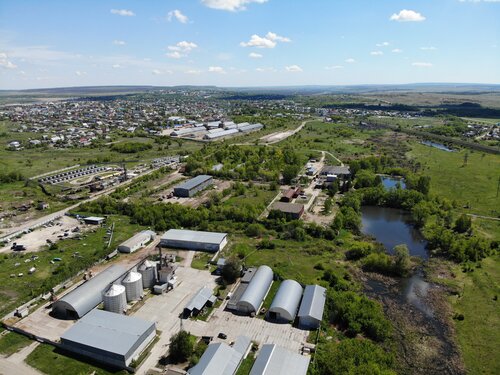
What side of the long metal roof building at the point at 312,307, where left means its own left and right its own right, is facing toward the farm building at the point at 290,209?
back

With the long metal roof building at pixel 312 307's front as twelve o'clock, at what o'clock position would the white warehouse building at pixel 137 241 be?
The white warehouse building is roughly at 4 o'clock from the long metal roof building.

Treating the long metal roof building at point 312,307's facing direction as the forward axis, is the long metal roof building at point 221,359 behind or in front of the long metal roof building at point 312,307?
in front

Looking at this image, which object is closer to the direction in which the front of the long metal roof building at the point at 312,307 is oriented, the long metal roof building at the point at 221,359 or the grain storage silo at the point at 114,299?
the long metal roof building

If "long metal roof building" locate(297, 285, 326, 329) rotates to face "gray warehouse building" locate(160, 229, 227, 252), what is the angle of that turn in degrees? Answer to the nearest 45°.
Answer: approximately 135° to its right

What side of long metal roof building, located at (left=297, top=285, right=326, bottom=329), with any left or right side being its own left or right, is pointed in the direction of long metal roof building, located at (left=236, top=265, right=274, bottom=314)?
right

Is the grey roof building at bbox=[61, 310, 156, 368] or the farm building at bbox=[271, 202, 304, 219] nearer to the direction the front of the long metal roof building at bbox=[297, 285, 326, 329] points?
the grey roof building

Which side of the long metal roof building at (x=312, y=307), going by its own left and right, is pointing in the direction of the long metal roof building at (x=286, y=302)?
right

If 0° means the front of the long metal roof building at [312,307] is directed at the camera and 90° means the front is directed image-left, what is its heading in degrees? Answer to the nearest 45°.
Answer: approximately 0°

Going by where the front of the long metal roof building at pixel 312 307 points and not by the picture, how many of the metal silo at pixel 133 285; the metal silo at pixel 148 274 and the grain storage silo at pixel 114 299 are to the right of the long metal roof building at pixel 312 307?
3

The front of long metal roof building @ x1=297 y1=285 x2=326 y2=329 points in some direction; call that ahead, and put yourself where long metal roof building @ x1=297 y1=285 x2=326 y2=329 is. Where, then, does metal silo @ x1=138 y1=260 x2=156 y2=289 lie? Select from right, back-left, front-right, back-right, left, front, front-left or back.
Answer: right

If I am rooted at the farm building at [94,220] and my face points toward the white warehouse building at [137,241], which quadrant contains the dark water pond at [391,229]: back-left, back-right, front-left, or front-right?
front-left

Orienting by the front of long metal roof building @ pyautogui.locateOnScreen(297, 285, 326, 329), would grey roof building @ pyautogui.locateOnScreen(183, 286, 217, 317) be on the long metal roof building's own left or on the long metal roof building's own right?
on the long metal roof building's own right
